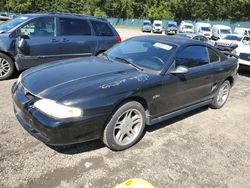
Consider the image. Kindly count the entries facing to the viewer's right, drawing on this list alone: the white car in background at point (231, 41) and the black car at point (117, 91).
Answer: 0

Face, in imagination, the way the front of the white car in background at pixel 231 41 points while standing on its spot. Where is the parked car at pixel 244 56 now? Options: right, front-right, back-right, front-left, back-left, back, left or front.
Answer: front-left

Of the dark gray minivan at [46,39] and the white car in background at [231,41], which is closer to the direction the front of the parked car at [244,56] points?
the dark gray minivan

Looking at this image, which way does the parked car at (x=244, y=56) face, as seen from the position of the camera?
facing the viewer and to the left of the viewer

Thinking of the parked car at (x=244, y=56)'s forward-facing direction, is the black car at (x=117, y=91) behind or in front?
in front

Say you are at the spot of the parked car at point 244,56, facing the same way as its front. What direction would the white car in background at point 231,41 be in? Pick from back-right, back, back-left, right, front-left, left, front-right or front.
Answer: back-right

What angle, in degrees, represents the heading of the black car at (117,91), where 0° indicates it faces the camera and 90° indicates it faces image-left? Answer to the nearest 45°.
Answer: approximately 45°

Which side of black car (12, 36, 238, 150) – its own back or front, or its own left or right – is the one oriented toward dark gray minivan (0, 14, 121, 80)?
right

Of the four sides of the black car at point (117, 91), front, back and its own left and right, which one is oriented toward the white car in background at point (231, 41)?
back
